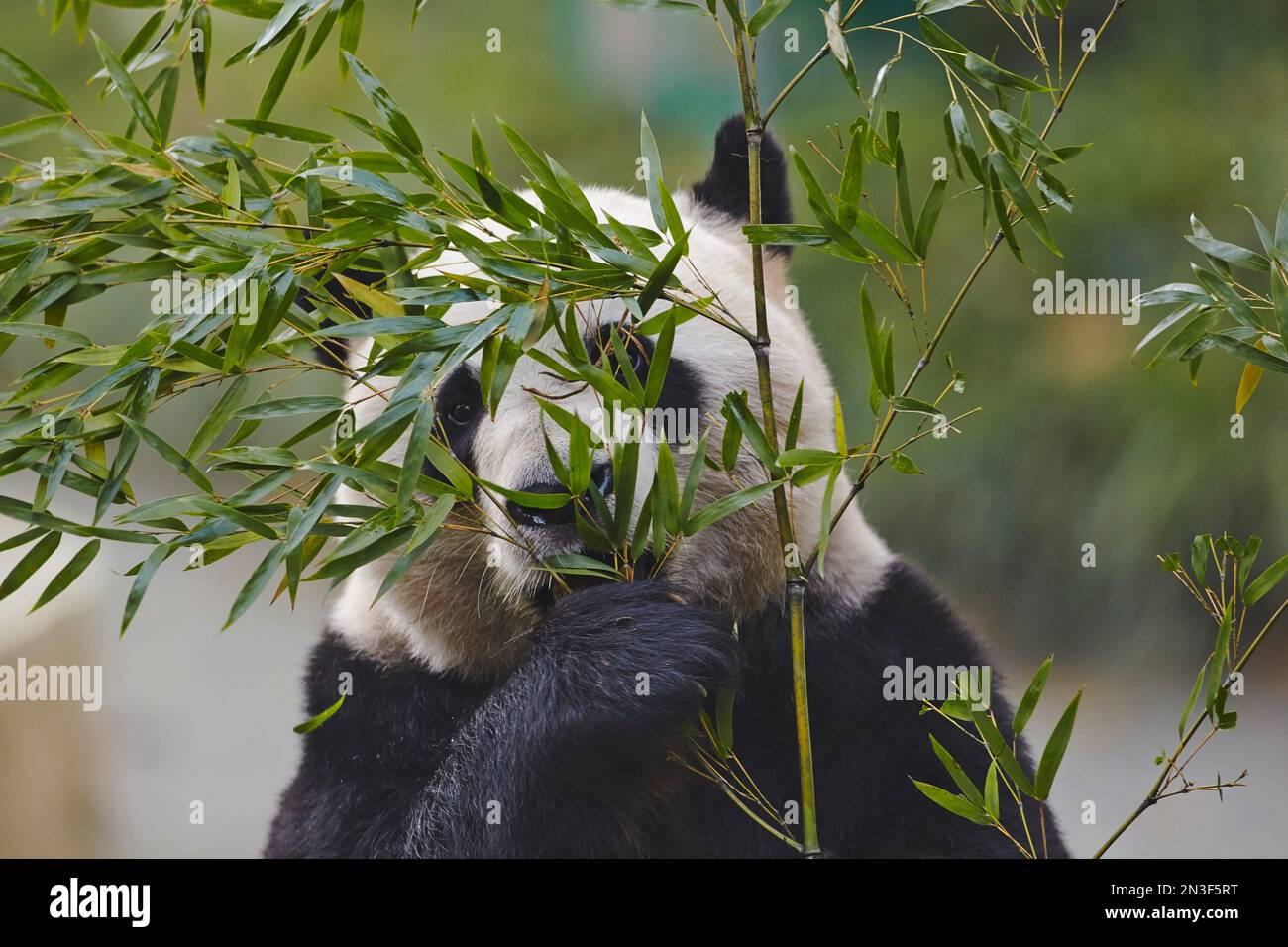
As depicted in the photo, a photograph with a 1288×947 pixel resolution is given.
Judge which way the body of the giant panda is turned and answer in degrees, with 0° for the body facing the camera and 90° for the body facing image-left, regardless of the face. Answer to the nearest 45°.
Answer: approximately 0°

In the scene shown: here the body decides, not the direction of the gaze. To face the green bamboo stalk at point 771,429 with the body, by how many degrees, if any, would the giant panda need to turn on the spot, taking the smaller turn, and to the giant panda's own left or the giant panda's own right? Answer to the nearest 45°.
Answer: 0° — it already faces it
